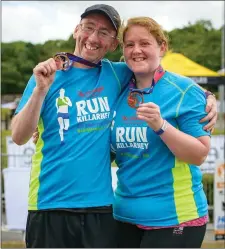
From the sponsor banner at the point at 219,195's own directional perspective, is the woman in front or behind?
in front

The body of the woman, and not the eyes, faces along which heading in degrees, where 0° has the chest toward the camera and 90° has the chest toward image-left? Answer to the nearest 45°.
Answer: approximately 45°

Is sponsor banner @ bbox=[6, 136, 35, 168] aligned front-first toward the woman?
yes

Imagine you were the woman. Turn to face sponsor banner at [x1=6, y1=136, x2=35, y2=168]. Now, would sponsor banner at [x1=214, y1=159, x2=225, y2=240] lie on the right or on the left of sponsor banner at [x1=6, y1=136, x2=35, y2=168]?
right

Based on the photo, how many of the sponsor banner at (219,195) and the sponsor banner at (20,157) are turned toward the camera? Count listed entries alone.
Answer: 2

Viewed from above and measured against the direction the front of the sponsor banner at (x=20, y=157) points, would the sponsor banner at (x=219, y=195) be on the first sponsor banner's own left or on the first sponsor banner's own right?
on the first sponsor banner's own left

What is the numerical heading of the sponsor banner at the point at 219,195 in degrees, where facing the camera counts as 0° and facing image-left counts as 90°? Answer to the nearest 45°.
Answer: approximately 0°

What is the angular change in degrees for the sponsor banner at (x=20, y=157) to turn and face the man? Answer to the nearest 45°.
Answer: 0° — it already faces them

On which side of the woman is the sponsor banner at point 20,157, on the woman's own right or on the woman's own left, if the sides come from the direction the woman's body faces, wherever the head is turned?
on the woman's own right

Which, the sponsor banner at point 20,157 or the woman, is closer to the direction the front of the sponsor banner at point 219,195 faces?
the woman
